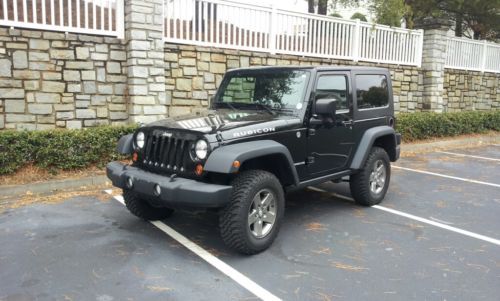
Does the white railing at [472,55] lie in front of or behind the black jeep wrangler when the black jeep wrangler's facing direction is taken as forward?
behind

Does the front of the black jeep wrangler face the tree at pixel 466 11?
no

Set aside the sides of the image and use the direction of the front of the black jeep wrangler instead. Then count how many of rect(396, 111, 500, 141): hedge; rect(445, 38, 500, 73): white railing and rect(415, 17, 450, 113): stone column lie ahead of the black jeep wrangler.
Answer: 0

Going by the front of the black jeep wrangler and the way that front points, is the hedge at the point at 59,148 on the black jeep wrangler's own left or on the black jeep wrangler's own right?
on the black jeep wrangler's own right

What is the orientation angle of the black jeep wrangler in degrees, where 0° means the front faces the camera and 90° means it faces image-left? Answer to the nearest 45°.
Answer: approximately 45°

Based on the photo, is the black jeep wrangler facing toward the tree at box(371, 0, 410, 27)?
no

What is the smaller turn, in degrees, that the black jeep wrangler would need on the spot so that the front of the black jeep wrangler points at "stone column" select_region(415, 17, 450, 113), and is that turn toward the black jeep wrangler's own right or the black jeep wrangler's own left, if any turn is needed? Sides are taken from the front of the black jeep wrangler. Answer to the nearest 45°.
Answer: approximately 180°

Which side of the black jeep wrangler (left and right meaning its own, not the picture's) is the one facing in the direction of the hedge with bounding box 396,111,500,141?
back

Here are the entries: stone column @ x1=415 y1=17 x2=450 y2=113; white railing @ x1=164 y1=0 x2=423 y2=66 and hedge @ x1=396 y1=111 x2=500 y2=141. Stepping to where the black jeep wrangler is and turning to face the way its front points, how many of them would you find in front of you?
0

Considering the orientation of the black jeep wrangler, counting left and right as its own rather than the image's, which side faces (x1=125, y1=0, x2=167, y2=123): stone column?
right

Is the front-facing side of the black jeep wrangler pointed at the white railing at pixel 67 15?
no
